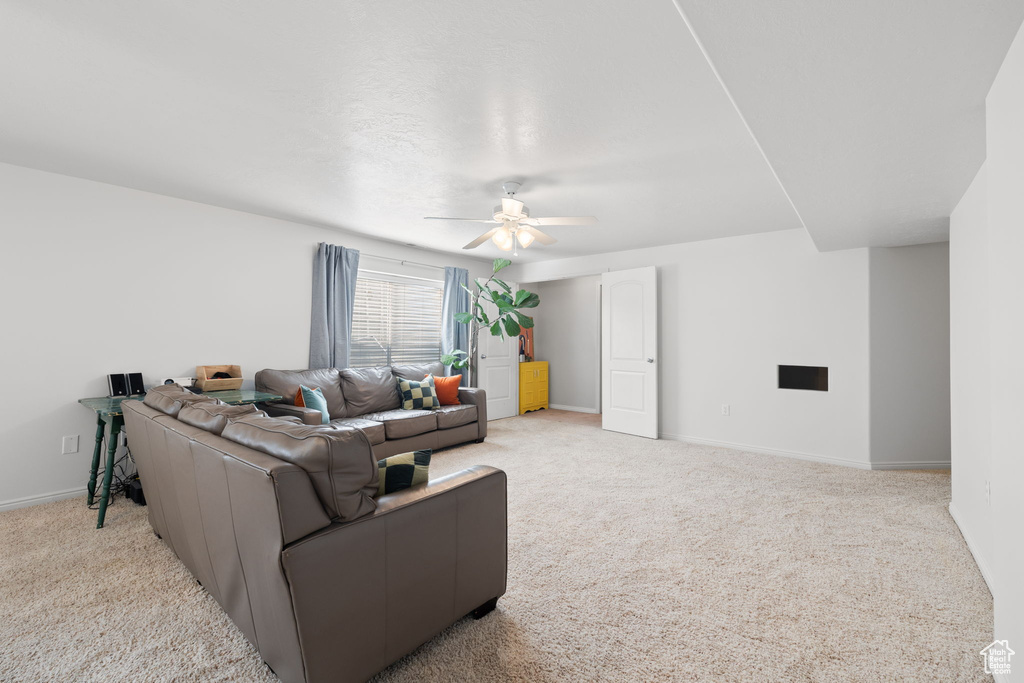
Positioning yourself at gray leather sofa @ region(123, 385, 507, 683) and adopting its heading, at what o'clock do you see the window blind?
The window blind is roughly at 11 o'clock from the gray leather sofa.

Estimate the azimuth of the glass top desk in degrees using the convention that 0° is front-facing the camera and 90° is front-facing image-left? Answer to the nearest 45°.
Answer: approximately 315°

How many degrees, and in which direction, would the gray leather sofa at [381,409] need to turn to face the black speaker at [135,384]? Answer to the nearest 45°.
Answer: approximately 135° to its right

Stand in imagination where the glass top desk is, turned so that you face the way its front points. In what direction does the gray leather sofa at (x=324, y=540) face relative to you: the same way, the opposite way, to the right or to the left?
to the left

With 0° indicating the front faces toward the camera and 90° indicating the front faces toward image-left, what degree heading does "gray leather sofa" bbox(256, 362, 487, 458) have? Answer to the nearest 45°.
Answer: approximately 315°

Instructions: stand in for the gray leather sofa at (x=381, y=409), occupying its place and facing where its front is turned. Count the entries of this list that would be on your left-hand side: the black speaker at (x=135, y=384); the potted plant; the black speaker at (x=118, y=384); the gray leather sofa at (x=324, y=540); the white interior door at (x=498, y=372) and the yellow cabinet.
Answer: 3
